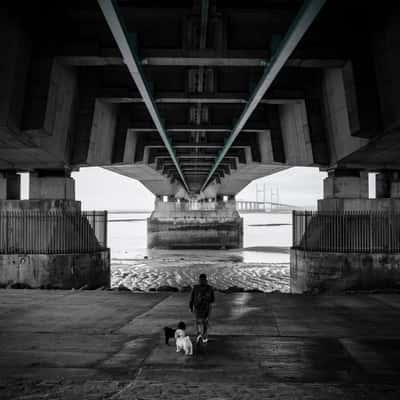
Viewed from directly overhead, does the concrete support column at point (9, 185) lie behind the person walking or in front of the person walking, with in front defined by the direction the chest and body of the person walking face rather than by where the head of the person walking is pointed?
in front

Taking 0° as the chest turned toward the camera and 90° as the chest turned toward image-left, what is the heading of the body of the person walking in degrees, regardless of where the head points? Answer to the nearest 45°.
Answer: approximately 180°

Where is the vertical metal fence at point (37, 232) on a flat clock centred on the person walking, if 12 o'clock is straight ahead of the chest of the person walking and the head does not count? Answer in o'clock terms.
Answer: The vertical metal fence is roughly at 11 o'clock from the person walking.

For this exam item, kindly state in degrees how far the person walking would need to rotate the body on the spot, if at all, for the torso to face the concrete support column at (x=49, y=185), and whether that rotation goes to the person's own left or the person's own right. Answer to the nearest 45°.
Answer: approximately 45° to the person's own left

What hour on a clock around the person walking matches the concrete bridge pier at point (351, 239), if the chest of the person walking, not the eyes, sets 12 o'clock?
The concrete bridge pier is roughly at 1 o'clock from the person walking.

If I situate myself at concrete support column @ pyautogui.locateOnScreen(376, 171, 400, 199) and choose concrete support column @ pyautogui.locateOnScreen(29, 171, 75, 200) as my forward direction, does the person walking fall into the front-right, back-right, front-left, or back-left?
front-left

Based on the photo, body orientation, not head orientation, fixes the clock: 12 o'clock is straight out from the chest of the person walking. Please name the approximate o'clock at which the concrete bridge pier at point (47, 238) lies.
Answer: The concrete bridge pier is roughly at 11 o'clock from the person walking.

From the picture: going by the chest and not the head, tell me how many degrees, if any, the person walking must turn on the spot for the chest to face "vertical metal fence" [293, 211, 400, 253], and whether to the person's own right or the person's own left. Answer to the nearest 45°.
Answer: approximately 45° to the person's own right
